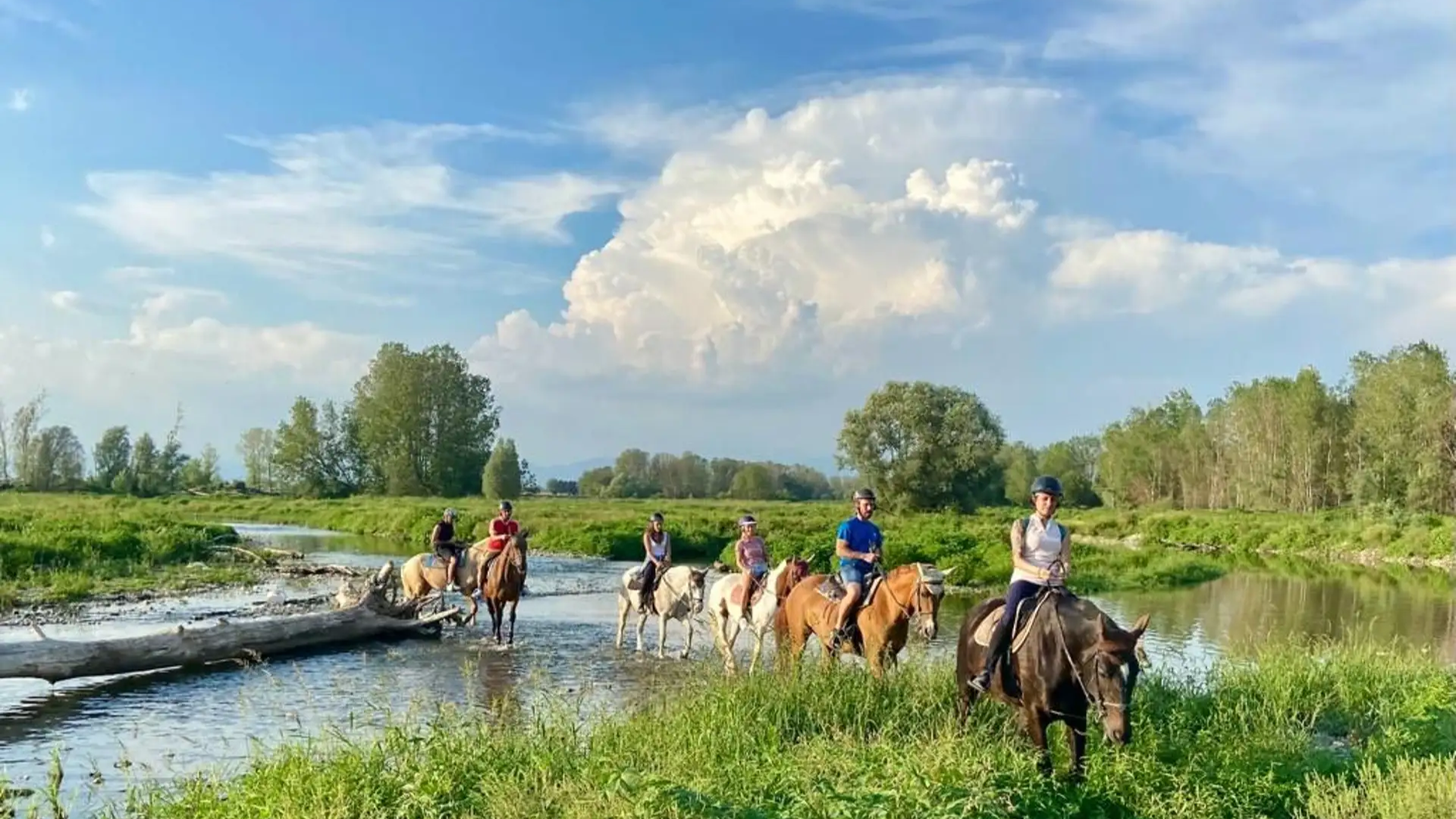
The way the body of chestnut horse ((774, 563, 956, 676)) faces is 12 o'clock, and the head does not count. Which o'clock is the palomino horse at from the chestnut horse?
The palomino horse is roughly at 6 o'clock from the chestnut horse.

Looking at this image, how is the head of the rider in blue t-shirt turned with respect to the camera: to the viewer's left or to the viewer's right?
to the viewer's right

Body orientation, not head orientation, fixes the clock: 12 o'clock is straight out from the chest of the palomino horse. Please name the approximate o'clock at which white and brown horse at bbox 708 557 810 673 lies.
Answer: The white and brown horse is roughly at 2 o'clock from the palomino horse.

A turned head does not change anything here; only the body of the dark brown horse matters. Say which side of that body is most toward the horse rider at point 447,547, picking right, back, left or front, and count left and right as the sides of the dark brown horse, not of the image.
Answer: back

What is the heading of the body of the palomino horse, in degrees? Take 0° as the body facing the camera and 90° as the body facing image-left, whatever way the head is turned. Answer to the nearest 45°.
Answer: approximately 270°

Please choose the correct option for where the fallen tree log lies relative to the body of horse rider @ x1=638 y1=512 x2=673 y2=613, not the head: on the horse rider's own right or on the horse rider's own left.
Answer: on the horse rider's own right

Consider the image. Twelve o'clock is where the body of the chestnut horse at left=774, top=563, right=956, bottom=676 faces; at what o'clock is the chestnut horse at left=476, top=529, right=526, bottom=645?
the chestnut horse at left=476, top=529, right=526, bottom=645 is roughly at 6 o'clock from the chestnut horse at left=774, top=563, right=956, bottom=676.

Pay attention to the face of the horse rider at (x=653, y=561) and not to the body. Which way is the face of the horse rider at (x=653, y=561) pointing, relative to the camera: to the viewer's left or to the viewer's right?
to the viewer's right

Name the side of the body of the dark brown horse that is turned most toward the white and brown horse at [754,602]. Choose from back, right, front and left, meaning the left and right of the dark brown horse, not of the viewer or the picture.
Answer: back

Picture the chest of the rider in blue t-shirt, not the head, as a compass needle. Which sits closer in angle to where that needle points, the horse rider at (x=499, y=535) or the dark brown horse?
the dark brown horse
